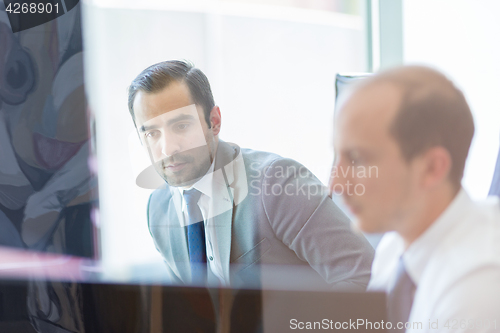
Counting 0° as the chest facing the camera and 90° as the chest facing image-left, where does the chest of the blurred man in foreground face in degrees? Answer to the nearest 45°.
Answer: approximately 45°
